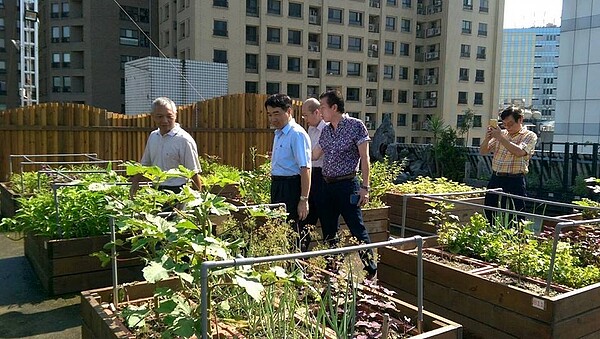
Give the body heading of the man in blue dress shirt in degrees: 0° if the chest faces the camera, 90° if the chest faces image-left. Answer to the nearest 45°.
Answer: approximately 45°

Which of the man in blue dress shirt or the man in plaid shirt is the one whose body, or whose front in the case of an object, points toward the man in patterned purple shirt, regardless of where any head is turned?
the man in plaid shirt

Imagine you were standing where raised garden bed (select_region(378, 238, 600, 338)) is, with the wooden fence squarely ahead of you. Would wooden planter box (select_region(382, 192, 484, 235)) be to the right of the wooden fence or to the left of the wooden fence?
right

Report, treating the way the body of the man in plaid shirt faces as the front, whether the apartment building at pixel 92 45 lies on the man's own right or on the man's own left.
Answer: on the man's own right

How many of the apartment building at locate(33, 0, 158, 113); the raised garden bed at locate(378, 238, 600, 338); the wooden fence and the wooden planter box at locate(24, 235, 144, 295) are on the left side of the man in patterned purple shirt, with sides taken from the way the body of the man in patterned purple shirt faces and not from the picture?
1

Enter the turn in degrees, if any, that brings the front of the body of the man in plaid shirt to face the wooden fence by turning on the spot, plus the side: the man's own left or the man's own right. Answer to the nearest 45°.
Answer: approximately 45° to the man's own right

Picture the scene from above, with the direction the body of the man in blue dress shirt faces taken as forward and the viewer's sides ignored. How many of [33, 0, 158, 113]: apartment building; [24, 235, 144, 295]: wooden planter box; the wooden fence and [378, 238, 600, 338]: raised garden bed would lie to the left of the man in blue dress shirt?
1

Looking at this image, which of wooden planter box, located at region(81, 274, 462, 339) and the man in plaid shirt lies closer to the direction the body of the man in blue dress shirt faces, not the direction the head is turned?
the wooden planter box
